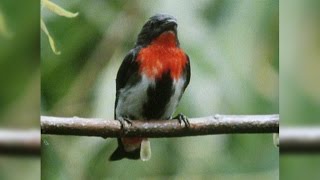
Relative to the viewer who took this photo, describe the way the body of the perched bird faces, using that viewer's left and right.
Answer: facing the viewer and to the right of the viewer
